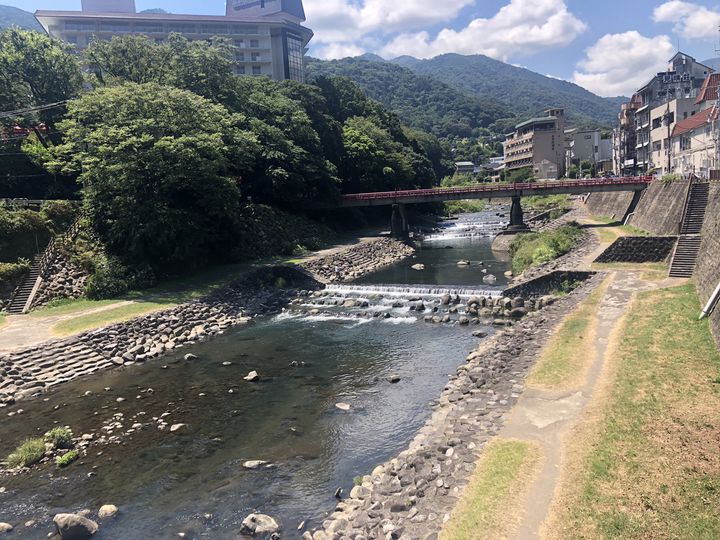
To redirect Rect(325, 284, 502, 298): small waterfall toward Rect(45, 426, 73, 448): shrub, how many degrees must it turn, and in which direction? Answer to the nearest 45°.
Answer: approximately 45° to its right

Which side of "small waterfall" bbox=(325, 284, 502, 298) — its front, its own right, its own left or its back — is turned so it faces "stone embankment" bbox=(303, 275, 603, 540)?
front

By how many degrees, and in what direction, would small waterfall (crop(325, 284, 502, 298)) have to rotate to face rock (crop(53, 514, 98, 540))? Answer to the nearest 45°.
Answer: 0° — it already faces it

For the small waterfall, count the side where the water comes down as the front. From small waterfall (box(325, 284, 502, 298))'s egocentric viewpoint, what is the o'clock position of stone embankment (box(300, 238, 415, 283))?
The stone embankment is roughly at 5 o'clock from the small waterfall.

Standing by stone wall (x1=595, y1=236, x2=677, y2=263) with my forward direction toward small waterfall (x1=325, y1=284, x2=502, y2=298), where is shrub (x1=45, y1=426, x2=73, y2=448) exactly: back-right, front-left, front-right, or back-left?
front-left

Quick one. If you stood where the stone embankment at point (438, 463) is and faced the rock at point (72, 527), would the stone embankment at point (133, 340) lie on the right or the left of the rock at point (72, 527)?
right

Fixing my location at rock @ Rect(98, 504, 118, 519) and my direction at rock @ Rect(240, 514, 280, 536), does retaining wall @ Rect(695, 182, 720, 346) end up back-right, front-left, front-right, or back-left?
front-left

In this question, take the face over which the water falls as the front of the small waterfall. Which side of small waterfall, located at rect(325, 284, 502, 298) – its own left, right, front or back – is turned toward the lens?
front

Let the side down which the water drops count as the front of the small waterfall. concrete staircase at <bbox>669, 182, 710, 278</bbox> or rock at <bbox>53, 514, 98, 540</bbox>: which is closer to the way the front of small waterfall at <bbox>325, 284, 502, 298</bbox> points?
the rock

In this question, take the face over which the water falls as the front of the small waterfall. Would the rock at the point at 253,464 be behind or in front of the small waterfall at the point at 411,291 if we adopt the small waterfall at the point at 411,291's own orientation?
in front

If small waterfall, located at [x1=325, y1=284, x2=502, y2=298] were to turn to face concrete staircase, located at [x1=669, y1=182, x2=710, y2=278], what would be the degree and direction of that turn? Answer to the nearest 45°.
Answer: approximately 90° to its left

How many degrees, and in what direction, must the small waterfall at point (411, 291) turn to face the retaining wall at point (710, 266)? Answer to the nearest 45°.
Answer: approximately 45° to its left

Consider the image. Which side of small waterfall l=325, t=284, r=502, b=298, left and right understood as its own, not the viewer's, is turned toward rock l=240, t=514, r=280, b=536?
front

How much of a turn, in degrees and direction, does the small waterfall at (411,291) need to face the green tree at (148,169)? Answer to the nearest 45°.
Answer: approximately 90° to its right

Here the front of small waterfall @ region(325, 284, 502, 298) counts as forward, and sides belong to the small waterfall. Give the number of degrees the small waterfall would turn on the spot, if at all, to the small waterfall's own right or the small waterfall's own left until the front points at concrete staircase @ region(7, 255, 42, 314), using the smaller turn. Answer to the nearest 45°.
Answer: approximately 90° to the small waterfall's own right

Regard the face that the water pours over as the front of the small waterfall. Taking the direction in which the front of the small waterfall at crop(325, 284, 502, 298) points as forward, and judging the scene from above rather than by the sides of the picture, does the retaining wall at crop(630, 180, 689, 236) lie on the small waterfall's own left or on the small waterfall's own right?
on the small waterfall's own left
